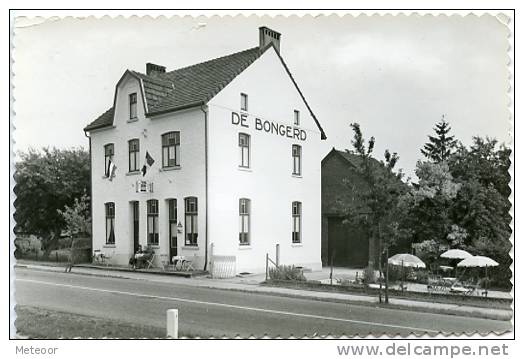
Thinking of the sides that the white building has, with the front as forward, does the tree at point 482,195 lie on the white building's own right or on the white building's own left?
on the white building's own left

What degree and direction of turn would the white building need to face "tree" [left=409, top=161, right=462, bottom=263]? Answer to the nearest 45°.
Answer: approximately 90° to its left

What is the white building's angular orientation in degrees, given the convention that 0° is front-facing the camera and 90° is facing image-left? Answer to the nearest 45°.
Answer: approximately 45°

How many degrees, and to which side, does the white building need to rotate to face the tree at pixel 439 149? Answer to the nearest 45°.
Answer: approximately 135° to its left
